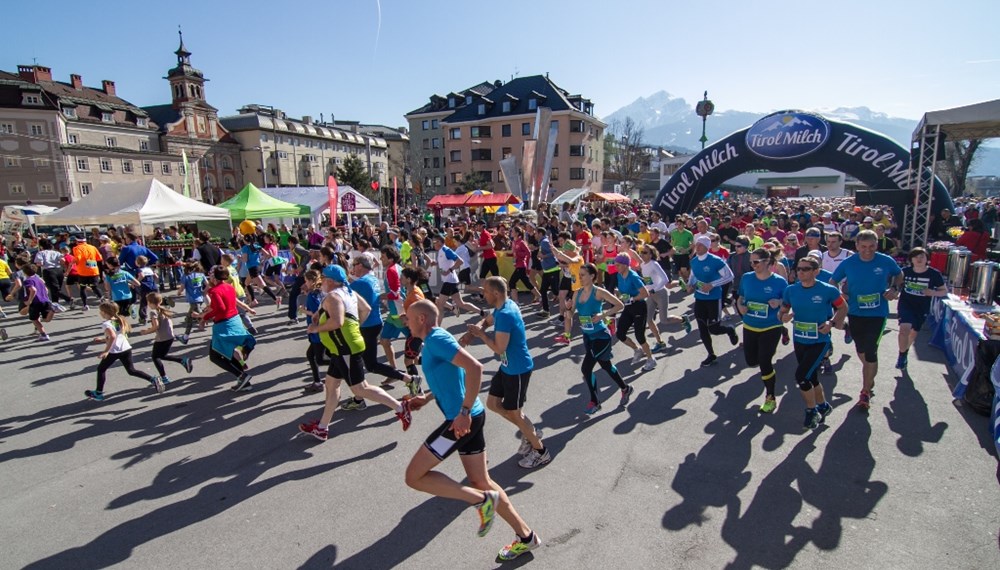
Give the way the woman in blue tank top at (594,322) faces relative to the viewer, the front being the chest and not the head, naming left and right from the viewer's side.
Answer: facing the viewer and to the left of the viewer

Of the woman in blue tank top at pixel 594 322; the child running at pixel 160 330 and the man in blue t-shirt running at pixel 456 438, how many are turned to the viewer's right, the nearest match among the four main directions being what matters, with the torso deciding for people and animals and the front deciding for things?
0

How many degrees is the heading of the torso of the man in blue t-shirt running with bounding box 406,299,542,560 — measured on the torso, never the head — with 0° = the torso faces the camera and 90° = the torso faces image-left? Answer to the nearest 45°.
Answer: approximately 90°

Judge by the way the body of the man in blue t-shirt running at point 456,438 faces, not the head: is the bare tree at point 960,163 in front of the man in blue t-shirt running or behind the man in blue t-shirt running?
behind

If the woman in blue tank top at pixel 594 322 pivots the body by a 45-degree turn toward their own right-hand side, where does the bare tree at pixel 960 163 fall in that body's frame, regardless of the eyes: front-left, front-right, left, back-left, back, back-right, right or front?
back-right

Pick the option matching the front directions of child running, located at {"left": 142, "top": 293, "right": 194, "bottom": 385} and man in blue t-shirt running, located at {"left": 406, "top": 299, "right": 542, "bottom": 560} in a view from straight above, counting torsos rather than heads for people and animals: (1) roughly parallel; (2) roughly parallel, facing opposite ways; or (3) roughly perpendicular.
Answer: roughly parallel

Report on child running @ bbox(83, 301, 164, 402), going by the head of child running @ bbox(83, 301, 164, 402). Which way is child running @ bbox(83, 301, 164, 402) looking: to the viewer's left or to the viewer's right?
to the viewer's left

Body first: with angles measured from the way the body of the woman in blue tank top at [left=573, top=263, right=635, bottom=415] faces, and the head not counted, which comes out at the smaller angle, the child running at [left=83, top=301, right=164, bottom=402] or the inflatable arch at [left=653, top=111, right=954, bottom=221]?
the child running

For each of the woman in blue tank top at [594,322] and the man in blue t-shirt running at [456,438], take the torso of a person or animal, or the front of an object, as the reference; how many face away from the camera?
0

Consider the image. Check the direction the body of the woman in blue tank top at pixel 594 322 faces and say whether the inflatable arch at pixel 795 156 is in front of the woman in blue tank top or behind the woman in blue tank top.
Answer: behind

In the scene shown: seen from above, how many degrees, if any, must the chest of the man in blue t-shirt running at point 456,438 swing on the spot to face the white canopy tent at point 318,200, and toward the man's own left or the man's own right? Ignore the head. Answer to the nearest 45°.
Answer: approximately 90° to the man's own right

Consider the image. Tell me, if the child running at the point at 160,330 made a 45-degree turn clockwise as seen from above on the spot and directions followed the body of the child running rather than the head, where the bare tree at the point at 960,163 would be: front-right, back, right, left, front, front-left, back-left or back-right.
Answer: right
